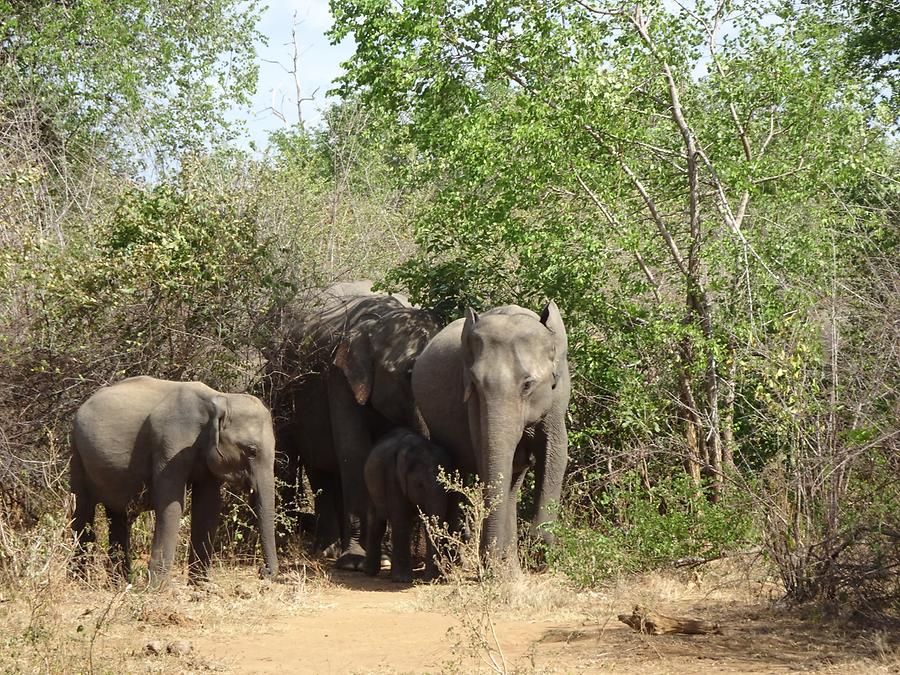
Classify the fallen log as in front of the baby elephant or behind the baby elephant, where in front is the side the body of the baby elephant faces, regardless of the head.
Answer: in front

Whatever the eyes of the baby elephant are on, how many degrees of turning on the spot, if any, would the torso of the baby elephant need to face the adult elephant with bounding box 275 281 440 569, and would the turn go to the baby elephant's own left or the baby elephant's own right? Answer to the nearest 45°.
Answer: approximately 135° to the baby elephant's own left

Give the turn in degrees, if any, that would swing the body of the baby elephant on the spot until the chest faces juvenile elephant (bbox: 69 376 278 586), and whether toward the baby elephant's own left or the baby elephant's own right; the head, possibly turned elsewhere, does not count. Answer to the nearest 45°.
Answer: approximately 90° to the baby elephant's own right

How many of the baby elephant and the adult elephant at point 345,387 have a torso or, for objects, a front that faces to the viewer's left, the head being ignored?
0

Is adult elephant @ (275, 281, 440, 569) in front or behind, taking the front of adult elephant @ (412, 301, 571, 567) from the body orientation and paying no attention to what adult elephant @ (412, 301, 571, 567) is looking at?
behind
